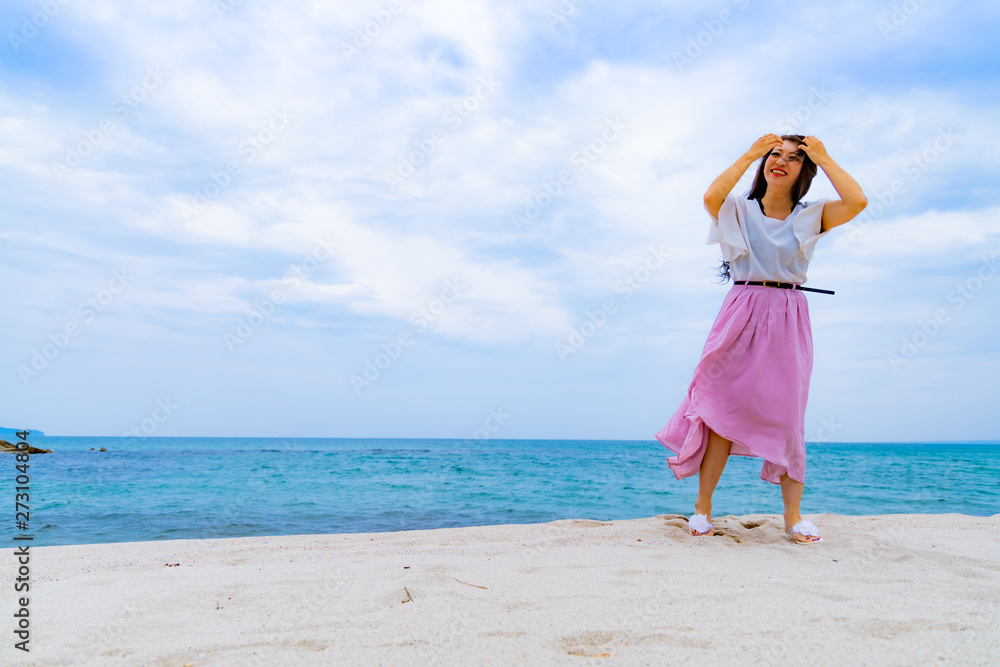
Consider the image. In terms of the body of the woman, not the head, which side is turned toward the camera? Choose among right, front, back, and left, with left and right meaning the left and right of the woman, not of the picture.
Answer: front

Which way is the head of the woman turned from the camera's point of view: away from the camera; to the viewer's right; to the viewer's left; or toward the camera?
toward the camera
